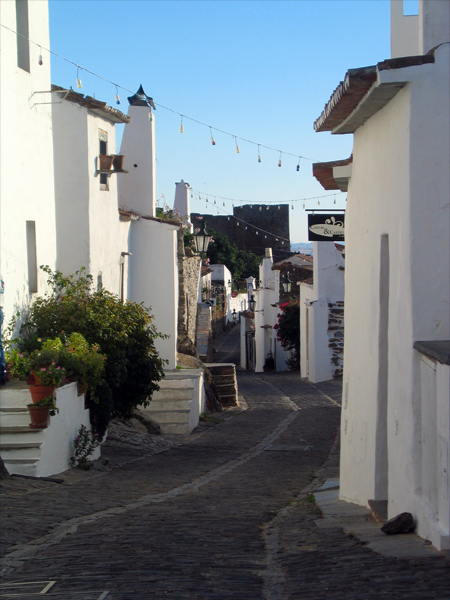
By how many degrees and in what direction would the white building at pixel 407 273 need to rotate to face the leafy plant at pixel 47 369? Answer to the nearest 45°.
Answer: approximately 45° to its right

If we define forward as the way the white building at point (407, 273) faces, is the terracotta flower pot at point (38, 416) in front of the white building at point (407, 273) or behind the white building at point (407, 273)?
in front

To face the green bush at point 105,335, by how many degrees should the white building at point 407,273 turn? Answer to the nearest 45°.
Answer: approximately 45° to its right

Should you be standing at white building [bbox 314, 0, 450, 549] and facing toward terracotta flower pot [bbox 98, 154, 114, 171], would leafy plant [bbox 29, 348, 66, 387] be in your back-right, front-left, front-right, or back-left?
front-left

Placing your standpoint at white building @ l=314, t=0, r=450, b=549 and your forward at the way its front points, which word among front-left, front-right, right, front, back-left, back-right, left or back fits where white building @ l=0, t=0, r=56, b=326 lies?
front-right

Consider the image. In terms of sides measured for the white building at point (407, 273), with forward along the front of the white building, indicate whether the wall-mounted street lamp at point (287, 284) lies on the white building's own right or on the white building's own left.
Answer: on the white building's own right

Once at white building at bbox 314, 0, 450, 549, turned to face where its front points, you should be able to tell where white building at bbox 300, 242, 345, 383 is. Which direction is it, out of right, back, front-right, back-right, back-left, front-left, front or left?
right

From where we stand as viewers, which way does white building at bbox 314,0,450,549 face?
facing to the left of the viewer

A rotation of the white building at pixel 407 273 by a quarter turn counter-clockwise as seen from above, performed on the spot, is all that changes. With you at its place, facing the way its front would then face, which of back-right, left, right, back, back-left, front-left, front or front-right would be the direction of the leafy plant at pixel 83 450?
back-right

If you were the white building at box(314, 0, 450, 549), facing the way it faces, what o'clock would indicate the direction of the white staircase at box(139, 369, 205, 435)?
The white staircase is roughly at 2 o'clock from the white building.

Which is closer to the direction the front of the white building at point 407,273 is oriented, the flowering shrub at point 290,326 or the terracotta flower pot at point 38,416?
the terracotta flower pot

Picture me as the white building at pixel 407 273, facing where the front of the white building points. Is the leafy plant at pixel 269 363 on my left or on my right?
on my right

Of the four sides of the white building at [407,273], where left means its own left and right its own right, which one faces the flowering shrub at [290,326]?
right

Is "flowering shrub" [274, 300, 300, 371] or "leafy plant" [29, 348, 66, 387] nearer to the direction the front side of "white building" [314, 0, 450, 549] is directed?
the leafy plant

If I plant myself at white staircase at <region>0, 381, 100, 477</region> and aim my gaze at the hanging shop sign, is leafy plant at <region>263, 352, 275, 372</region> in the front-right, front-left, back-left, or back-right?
front-left

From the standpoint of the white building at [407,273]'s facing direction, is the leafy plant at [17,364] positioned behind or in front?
in front

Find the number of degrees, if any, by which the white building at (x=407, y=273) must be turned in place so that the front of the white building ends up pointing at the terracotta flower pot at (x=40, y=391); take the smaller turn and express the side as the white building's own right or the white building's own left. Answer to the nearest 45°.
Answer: approximately 45° to the white building's own right
